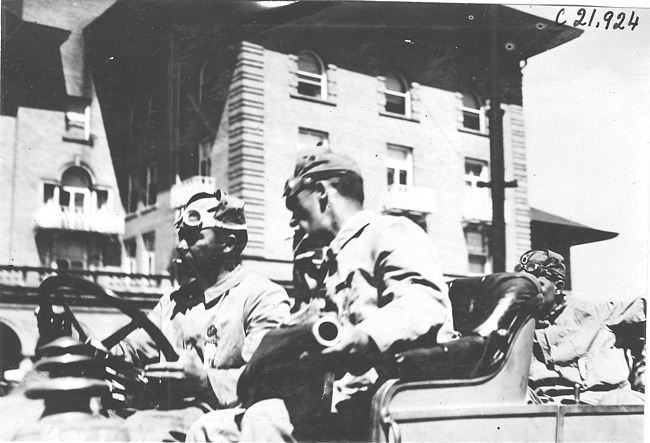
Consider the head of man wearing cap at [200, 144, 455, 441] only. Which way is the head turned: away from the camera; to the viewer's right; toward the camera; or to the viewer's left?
to the viewer's left

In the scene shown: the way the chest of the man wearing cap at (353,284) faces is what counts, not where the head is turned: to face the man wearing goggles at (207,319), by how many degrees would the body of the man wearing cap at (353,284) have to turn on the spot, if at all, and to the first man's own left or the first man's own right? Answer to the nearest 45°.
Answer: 0° — they already face them

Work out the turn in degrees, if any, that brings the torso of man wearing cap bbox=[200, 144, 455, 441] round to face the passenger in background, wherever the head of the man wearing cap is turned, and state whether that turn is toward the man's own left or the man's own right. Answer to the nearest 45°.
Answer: approximately 180°

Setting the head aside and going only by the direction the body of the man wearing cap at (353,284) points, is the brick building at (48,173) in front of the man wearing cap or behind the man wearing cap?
in front

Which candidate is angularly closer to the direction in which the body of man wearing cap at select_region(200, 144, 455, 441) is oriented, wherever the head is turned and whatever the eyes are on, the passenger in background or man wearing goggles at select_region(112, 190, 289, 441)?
the man wearing goggles

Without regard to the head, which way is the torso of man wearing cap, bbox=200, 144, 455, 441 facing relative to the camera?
to the viewer's left

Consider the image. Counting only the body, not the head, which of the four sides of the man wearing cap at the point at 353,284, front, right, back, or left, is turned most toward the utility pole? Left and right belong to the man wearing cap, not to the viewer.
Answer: back

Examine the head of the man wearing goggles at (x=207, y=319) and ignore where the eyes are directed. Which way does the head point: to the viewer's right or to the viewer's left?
to the viewer's left
